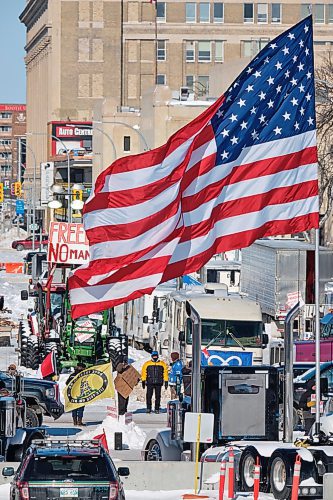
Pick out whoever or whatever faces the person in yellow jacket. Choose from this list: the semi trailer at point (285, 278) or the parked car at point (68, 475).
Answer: the parked car

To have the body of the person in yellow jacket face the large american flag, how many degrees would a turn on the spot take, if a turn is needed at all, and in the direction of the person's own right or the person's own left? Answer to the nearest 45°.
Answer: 0° — they already face it

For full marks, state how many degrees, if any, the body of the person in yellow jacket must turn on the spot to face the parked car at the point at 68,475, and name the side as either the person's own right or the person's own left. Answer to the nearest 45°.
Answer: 0° — they already face it

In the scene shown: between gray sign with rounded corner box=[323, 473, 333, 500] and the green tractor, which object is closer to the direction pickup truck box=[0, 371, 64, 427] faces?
the gray sign with rounded corner

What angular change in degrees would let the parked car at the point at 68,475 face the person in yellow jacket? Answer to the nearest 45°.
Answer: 0° — it already faces them

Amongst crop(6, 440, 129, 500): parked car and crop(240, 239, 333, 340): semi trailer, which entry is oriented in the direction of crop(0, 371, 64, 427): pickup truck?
the parked car

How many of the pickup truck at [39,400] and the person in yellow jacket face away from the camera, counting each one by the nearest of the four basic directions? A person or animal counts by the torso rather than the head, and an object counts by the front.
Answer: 0

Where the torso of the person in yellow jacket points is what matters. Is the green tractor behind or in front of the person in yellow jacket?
behind

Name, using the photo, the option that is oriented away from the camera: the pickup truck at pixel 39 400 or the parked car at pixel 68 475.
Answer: the parked car

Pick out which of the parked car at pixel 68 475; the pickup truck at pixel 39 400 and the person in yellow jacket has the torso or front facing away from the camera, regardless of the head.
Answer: the parked car

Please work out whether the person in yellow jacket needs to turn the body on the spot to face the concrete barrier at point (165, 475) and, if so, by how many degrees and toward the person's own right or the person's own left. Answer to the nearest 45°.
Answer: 0° — they already face it

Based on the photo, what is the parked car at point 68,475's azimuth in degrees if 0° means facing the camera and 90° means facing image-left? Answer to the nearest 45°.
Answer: approximately 180°

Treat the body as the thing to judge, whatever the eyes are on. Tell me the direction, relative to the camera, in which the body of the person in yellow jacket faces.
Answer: toward the camera
